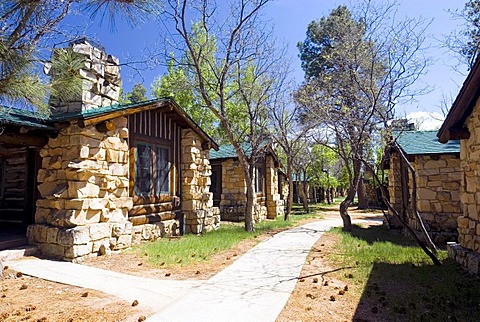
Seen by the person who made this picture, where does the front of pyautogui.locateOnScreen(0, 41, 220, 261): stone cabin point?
facing the viewer and to the right of the viewer

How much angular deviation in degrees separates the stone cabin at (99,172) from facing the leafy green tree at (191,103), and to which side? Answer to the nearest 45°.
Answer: approximately 135° to its left

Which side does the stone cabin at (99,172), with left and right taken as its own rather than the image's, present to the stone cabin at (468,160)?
front

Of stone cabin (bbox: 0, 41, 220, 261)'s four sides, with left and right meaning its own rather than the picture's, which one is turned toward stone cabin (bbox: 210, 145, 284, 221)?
left

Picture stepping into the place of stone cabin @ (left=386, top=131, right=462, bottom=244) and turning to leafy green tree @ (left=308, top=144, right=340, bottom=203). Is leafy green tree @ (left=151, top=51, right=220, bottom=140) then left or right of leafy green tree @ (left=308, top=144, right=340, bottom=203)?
left

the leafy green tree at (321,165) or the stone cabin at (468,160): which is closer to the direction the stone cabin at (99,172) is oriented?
the stone cabin

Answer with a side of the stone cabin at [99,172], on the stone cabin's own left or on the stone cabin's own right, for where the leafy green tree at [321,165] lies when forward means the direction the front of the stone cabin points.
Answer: on the stone cabin's own left

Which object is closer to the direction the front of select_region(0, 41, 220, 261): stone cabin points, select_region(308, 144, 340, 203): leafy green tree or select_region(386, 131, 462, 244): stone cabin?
the stone cabin

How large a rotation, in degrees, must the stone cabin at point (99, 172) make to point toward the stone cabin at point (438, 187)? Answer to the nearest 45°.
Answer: approximately 45° to its left
